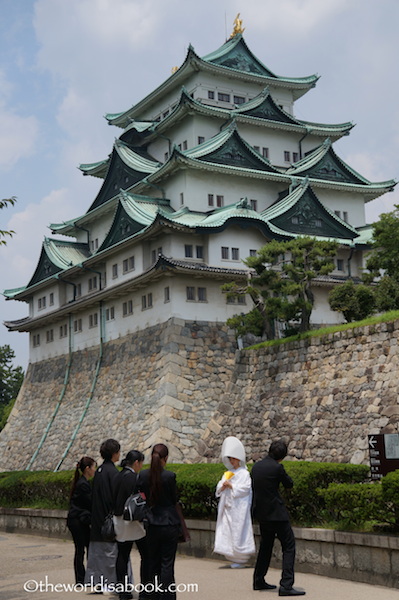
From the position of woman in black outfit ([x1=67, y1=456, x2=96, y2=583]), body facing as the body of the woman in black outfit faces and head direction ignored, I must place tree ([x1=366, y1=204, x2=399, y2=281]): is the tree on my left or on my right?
on my left

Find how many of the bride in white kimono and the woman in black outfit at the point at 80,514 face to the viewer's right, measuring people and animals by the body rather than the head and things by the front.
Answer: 1

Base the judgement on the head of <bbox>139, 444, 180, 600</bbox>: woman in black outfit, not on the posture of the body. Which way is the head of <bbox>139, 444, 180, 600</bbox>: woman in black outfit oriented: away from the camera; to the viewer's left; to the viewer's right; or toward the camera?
away from the camera

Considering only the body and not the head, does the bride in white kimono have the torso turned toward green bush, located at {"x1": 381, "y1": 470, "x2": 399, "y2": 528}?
no

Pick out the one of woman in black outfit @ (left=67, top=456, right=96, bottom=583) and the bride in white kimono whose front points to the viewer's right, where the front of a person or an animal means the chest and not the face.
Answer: the woman in black outfit

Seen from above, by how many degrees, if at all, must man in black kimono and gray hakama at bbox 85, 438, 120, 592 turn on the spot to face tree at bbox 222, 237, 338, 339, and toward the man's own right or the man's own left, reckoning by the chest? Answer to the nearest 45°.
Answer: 0° — they already face it

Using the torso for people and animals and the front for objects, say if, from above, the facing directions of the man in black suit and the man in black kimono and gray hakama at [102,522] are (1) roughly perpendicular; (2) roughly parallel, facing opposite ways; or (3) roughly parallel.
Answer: roughly parallel

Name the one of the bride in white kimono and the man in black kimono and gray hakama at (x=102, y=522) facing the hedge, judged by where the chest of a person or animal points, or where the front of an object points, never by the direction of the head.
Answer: the man in black kimono and gray hakama

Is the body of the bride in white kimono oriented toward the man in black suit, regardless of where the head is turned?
no

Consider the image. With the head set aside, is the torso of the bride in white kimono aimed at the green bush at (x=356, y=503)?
no

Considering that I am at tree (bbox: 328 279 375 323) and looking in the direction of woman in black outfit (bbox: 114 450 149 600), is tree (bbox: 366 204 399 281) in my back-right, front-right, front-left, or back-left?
back-left

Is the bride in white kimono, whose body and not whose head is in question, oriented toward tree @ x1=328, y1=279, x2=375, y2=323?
no

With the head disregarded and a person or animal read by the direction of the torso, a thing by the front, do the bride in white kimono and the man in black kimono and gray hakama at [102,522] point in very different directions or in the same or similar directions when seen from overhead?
very different directions
